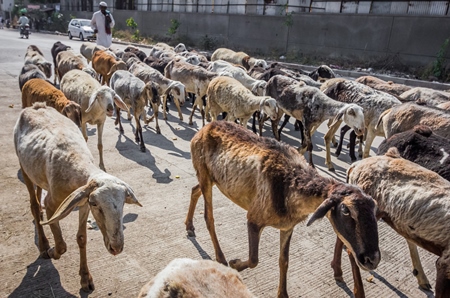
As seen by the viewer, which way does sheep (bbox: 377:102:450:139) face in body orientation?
to the viewer's right

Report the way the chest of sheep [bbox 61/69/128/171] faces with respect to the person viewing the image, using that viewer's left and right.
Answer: facing the viewer and to the right of the viewer

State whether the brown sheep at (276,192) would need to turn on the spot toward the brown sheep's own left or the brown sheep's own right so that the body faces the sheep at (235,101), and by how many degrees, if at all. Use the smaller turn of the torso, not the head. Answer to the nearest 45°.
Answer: approximately 135° to the brown sheep's own left

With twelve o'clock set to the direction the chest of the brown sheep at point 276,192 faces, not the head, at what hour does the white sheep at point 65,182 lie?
The white sheep is roughly at 4 o'clock from the brown sheep.

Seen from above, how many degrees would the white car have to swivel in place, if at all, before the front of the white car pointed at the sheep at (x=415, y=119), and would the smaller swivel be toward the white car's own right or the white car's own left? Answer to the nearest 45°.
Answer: approximately 45° to the white car's own right

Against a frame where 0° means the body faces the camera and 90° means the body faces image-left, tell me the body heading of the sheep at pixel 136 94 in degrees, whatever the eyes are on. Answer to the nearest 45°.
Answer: approximately 315°

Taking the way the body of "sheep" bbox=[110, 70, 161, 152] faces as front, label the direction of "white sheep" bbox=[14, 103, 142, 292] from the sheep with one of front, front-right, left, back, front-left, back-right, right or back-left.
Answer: front-right

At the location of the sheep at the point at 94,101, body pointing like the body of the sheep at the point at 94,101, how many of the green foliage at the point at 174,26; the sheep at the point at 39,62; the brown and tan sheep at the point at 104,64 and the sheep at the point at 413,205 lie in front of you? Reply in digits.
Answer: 1

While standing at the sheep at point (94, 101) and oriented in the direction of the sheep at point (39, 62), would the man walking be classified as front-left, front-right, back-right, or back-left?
front-right

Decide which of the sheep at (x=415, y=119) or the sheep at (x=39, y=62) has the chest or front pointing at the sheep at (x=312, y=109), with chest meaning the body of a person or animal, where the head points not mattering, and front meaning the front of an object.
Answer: the sheep at (x=39, y=62)

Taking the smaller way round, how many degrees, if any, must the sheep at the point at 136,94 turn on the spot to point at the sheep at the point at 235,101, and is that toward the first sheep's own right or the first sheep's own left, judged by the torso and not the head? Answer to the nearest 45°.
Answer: approximately 45° to the first sheep's own left

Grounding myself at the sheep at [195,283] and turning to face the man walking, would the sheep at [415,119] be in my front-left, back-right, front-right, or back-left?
front-right
